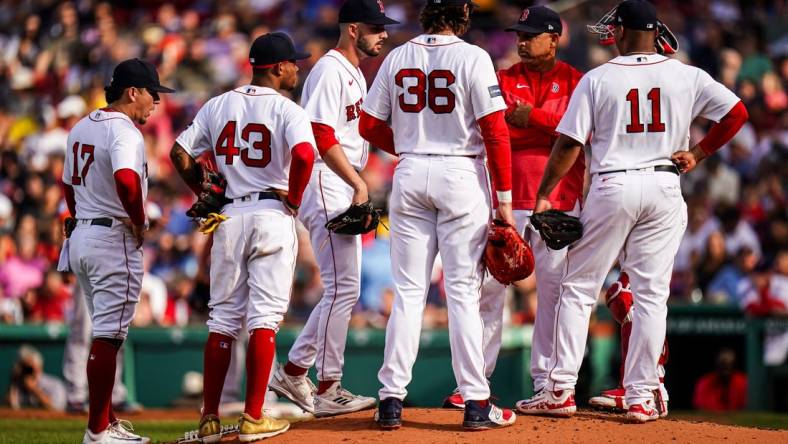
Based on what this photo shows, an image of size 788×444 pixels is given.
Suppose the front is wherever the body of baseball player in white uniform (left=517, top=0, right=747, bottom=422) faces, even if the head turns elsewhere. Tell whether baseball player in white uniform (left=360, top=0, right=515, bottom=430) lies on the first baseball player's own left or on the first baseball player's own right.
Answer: on the first baseball player's own left

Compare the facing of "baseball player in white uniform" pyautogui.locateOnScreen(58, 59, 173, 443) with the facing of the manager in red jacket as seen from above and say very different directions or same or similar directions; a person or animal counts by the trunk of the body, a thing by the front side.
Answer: very different directions

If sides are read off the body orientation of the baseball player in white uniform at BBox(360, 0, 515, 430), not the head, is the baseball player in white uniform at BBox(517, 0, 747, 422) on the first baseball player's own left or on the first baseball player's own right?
on the first baseball player's own right

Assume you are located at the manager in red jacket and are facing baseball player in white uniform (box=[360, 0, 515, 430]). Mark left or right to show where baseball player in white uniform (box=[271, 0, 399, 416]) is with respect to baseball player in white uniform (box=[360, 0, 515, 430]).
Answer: right

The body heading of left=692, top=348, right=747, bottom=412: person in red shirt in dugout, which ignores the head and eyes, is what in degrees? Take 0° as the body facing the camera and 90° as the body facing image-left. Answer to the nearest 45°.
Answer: approximately 0°

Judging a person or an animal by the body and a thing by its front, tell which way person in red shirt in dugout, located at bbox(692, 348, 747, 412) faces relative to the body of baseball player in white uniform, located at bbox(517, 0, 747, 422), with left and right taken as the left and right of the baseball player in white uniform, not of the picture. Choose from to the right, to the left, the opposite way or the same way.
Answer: the opposite way

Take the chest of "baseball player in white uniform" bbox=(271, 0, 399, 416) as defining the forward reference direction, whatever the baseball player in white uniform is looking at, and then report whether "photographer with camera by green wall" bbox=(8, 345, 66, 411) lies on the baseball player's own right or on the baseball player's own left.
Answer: on the baseball player's own left

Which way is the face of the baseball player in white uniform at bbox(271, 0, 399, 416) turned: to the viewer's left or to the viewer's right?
to the viewer's right

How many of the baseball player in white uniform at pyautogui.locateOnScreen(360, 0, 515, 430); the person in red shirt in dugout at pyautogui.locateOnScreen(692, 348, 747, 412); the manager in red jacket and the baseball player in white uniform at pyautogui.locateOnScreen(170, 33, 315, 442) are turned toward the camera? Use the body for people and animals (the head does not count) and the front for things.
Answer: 2

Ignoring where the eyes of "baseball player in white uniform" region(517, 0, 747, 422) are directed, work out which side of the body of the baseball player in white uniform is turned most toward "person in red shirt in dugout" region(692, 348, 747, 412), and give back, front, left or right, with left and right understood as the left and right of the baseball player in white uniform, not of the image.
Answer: front

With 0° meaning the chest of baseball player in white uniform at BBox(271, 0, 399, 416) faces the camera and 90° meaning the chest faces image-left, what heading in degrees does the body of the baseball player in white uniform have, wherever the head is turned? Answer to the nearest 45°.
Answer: approximately 270°

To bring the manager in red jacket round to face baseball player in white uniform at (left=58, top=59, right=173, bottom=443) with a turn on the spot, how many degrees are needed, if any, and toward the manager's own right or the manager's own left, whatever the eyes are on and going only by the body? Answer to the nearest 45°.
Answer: approximately 90° to the manager's own right

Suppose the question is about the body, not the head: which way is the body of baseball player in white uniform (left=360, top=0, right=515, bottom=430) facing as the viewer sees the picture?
away from the camera

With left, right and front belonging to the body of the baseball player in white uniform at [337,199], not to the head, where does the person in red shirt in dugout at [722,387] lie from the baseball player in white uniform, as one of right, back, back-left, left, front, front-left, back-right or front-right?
front-left

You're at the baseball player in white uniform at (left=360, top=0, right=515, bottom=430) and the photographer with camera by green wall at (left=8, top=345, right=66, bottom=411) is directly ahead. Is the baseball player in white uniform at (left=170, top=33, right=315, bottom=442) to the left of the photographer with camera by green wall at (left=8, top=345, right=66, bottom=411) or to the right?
left

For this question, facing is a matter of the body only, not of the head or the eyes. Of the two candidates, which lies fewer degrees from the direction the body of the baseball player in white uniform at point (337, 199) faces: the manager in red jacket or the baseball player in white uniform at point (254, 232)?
the manager in red jacket
